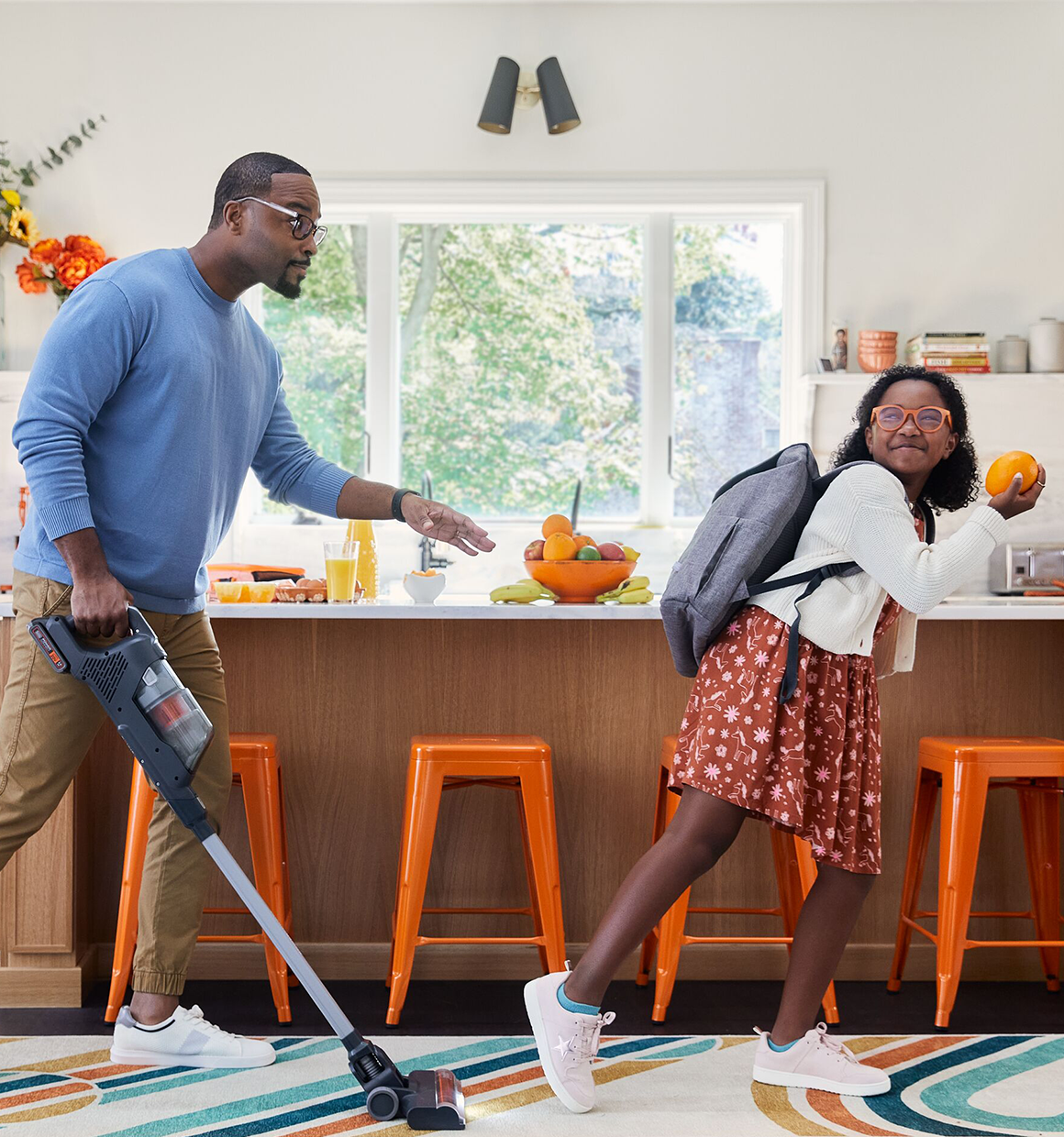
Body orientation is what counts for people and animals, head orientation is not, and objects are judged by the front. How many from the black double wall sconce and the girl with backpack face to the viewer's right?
1

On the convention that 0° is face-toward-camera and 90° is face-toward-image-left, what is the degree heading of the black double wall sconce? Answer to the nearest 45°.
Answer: approximately 0°

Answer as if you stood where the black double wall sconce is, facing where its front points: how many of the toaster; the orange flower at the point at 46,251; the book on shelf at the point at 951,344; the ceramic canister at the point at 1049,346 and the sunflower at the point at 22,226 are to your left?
3

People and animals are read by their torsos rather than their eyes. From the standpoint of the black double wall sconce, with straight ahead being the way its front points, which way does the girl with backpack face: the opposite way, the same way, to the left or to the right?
to the left

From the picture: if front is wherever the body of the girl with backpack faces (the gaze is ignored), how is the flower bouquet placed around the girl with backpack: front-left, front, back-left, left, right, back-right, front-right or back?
back-left

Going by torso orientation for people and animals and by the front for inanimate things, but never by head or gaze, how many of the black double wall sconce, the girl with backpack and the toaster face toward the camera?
2

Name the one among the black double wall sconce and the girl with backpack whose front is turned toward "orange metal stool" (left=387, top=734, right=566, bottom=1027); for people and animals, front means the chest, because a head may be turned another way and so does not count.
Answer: the black double wall sconce

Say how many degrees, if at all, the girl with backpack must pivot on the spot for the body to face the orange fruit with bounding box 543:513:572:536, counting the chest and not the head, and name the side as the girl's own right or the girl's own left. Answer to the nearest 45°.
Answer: approximately 135° to the girl's own left

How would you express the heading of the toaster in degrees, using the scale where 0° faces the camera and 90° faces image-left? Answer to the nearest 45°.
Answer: approximately 0°

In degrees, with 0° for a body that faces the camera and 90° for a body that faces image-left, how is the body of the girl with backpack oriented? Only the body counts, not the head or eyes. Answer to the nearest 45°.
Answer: approximately 270°

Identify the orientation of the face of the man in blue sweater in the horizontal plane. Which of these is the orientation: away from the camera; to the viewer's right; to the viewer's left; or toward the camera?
to the viewer's right

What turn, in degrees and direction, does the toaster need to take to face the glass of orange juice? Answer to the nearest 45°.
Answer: approximately 45° to its right

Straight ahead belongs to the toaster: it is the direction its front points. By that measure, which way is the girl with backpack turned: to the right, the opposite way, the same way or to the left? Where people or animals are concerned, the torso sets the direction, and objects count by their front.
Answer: to the left
